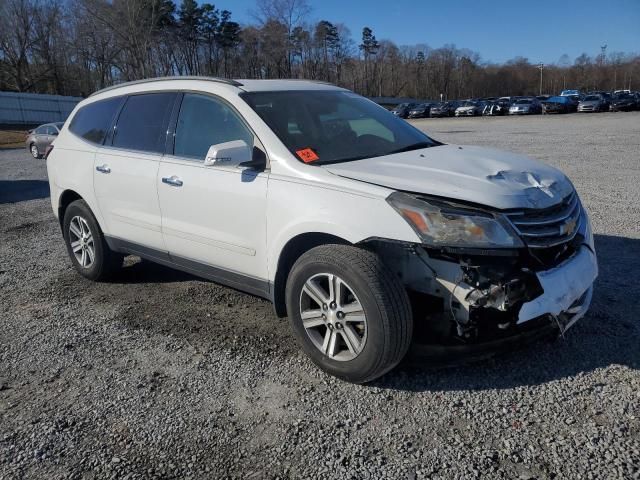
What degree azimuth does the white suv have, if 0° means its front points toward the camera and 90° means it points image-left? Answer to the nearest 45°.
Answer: approximately 315°

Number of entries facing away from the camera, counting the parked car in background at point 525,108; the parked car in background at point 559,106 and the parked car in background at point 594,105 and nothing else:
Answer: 0

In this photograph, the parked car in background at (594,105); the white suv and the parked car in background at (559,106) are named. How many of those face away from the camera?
0

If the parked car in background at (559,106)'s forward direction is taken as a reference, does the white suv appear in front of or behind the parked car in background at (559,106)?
in front

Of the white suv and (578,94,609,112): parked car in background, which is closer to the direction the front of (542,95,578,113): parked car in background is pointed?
the white suv

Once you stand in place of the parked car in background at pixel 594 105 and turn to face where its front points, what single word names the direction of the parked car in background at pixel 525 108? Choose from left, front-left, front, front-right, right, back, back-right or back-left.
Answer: front-right

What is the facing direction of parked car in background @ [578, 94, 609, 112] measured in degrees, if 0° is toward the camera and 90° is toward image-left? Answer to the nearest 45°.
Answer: approximately 45°

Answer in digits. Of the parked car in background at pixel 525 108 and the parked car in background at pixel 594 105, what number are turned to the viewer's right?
0

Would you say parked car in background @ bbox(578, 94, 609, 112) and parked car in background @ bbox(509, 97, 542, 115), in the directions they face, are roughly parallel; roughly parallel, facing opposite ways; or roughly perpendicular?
roughly parallel

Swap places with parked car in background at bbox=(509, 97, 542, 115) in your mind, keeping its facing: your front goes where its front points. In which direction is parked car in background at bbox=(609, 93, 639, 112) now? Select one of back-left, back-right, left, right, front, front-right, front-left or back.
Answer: back-left

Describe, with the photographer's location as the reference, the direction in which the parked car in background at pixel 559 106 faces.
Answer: facing the viewer and to the left of the viewer

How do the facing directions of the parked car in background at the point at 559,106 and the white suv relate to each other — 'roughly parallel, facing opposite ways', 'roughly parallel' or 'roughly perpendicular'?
roughly perpendicular

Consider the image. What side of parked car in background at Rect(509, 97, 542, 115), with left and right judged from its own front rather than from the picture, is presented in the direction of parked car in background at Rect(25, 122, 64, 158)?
front

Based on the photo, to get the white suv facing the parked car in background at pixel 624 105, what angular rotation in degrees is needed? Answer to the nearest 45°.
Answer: approximately 90° to its left
